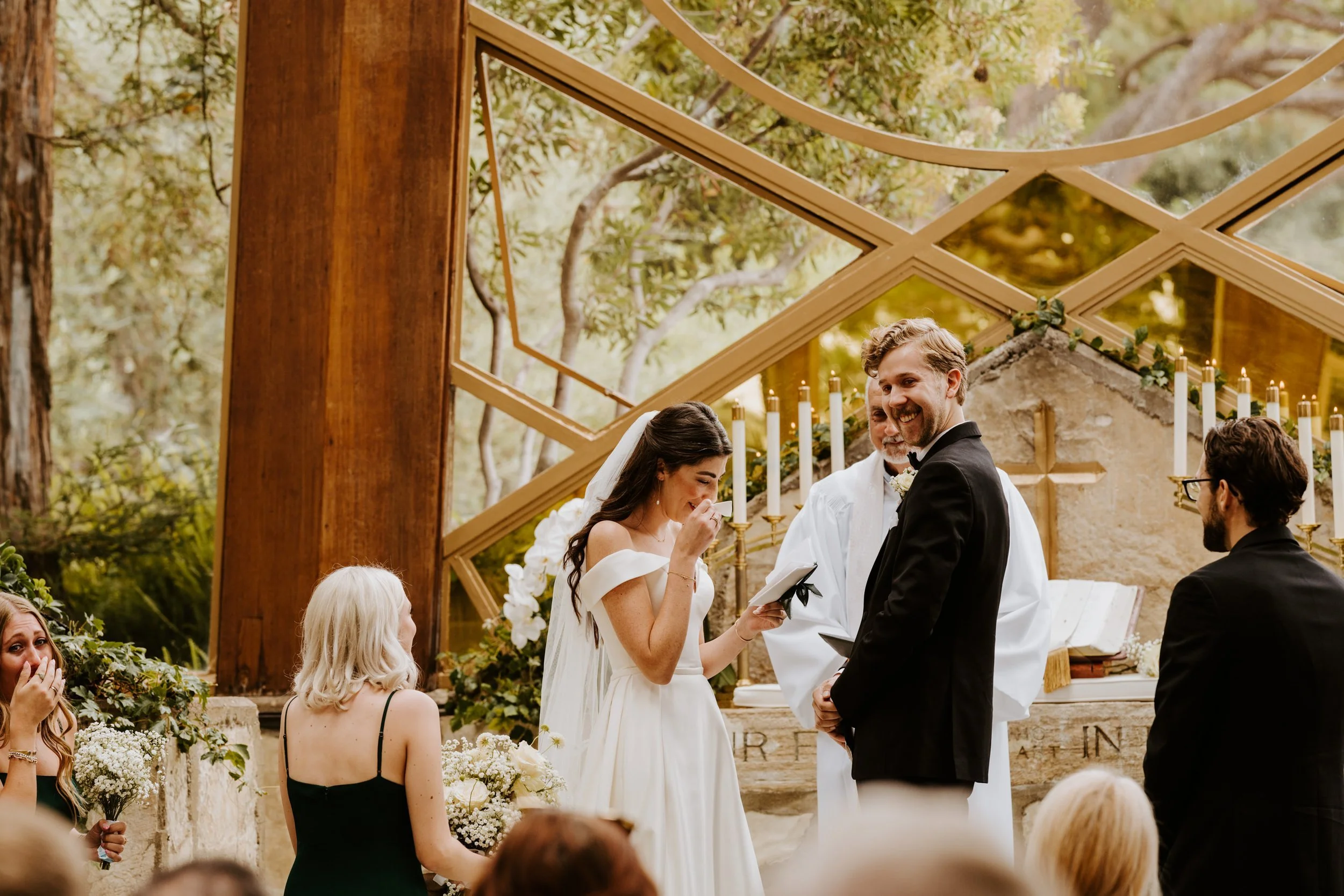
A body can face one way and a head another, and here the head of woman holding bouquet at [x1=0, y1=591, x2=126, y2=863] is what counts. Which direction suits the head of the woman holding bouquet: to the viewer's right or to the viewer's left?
to the viewer's right

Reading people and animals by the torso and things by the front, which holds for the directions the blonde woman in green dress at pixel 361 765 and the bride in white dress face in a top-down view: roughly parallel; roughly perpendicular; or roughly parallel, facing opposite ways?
roughly perpendicular

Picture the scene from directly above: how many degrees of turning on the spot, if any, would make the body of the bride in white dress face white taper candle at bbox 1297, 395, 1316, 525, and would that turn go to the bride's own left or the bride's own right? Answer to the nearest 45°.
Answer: approximately 45° to the bride's own left

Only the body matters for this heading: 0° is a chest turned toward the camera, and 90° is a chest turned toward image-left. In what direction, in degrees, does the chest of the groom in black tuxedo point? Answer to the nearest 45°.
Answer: approximately 90°

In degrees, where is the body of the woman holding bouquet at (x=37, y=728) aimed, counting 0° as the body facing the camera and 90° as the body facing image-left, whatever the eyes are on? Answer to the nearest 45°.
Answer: approximately 315°

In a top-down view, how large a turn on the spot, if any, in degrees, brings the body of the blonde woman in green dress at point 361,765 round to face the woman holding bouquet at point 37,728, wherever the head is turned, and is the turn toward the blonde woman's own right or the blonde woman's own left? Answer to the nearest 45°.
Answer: approximately 90° to the blonde woman's own left

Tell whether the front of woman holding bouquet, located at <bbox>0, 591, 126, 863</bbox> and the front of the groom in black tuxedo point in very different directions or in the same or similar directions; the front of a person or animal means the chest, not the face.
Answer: very different directions
